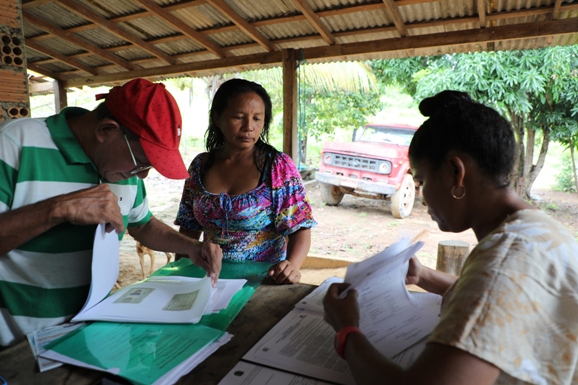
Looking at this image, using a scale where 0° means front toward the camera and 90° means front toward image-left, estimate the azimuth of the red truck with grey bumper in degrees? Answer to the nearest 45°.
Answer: approximately 45°

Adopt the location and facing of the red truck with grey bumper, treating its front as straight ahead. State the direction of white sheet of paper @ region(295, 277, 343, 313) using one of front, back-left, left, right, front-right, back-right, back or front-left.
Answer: front-left

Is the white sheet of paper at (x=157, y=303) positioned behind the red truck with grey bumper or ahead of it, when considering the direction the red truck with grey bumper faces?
ahead

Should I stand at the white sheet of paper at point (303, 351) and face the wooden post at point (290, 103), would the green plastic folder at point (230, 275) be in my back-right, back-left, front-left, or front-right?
front-left

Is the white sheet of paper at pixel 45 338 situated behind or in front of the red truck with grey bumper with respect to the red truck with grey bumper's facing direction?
in front

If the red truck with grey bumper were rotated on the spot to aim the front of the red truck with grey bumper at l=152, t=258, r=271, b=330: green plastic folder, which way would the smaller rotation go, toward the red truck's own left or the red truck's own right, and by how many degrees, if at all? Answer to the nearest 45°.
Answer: approximately 45° to the red truck's own left

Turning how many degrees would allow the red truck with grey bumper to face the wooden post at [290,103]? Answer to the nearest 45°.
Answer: approximately 45° to its left

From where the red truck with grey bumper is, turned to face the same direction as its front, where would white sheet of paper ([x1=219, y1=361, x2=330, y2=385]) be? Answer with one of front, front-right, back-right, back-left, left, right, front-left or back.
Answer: front-left
